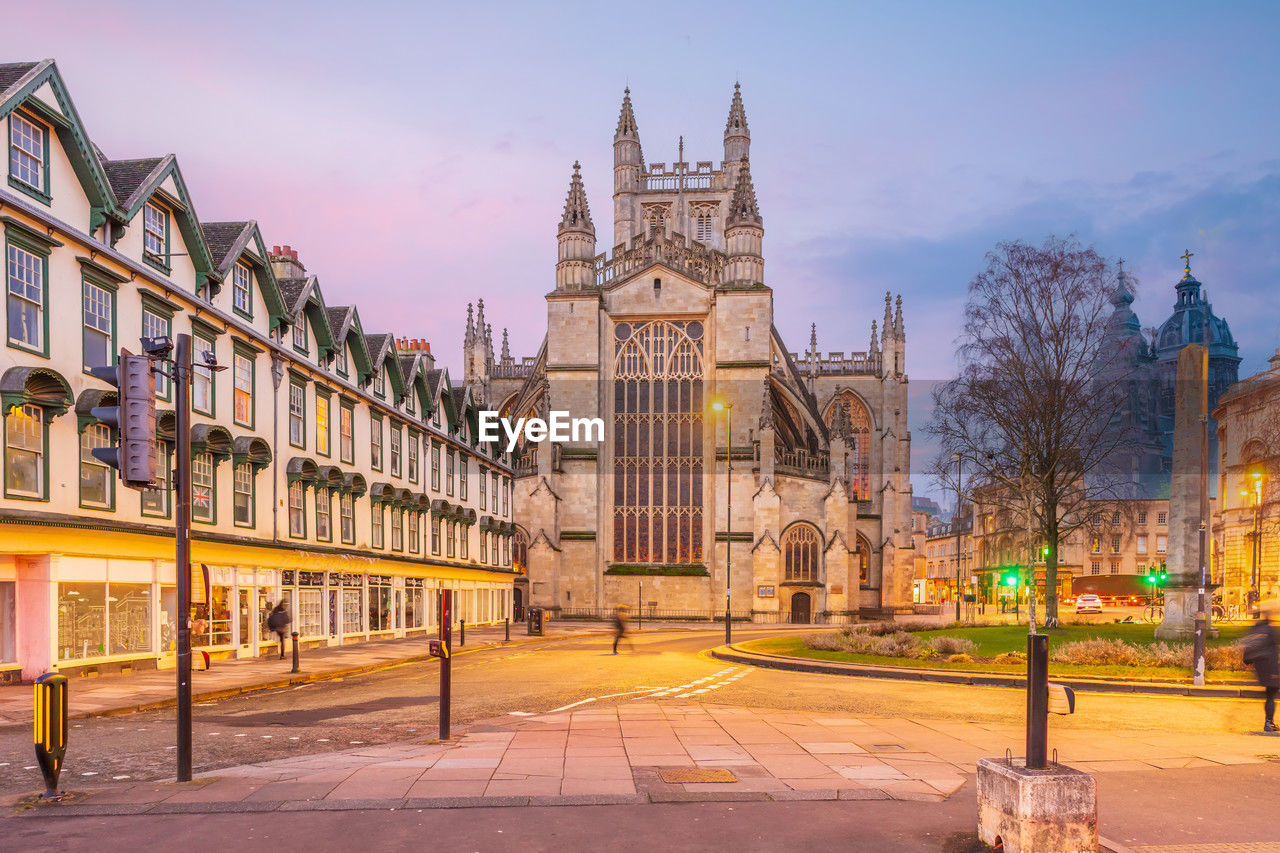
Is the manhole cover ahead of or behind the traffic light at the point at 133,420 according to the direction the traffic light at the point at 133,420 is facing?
behind

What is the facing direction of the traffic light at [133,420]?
to the viewer's left

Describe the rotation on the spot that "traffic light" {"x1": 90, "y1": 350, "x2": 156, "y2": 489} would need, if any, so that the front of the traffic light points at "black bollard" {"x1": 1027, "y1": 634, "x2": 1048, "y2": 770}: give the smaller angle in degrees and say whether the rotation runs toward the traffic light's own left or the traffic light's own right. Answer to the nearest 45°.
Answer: approximately 135° to the traffic light's own left
